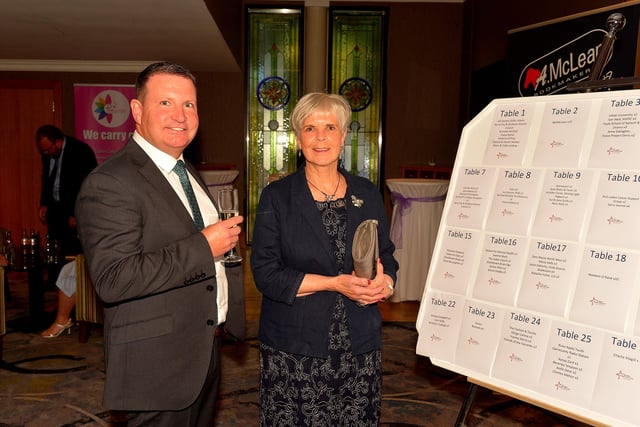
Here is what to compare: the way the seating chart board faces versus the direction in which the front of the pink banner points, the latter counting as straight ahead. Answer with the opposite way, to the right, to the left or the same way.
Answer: to the right

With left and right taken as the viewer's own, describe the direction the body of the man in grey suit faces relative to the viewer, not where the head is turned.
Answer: facing the viewer and to the right of the viewer

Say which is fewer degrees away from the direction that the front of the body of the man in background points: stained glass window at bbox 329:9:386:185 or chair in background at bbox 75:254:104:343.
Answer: the chair in background

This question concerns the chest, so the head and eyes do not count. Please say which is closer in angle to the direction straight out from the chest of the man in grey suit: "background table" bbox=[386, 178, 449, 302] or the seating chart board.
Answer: the seating chart board

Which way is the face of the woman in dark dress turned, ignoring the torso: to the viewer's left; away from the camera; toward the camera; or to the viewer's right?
toward the camera

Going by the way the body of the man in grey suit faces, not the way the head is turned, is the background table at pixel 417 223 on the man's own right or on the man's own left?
on the man's own left

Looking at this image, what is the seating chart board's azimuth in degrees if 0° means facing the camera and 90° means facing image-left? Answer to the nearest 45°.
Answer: approximately 45°

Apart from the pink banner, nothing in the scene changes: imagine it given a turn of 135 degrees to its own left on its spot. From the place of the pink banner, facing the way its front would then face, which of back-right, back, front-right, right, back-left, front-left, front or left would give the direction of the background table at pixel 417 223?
right

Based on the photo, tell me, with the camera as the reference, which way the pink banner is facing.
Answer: facing the viewer

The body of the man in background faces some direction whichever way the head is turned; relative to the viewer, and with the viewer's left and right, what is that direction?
facing the viewer and to the left of the viewer
